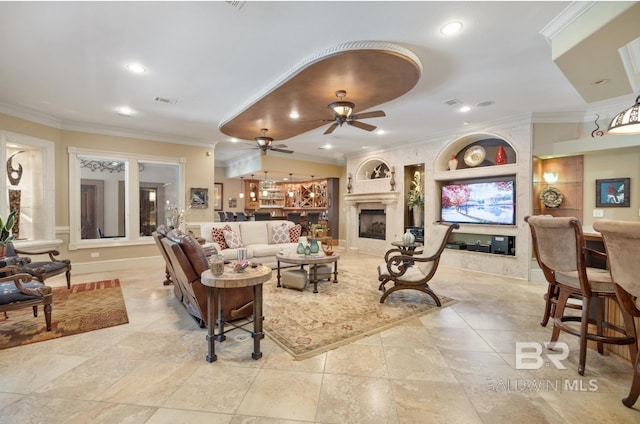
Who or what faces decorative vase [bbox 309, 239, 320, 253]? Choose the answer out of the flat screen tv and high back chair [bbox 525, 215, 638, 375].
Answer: the flat screen tv

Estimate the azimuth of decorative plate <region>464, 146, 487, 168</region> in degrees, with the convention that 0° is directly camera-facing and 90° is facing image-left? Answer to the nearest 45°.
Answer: approximately 45°

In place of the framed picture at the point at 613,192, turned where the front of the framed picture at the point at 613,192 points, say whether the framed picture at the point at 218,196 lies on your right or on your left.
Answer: on your right

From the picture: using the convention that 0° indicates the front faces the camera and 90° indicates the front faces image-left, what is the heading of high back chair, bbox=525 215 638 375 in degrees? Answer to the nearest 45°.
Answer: approximately 225°

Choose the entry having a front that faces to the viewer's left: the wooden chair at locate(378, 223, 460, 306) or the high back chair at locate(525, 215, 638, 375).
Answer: the wooden chair

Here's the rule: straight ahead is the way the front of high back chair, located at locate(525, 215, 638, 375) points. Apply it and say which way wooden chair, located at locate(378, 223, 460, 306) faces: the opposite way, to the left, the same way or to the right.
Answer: the opposite way

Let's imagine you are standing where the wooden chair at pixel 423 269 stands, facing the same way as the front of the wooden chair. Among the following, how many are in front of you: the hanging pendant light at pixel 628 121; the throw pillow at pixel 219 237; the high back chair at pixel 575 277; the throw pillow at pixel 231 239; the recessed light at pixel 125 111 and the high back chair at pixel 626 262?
3

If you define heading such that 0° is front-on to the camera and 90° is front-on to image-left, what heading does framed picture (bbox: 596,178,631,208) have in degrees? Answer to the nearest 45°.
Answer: approximately 0°

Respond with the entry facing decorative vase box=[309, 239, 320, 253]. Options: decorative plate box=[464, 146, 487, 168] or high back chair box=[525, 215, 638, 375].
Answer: the decorative plate
